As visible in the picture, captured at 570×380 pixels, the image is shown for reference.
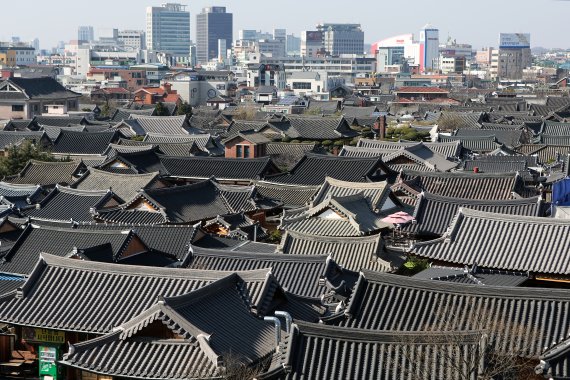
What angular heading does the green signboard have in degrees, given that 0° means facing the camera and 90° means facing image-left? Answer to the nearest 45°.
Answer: approximately 0°

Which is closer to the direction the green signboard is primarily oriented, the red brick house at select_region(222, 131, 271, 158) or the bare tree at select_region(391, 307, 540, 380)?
the bare tree

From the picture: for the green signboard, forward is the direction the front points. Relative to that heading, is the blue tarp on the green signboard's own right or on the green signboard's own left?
on the green signboard's own left

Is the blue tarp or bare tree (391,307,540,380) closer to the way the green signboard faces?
the bare tree

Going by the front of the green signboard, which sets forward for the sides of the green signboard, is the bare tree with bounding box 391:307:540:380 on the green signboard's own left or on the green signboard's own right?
on the green signboard's own left

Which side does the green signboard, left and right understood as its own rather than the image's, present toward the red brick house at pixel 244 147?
back
